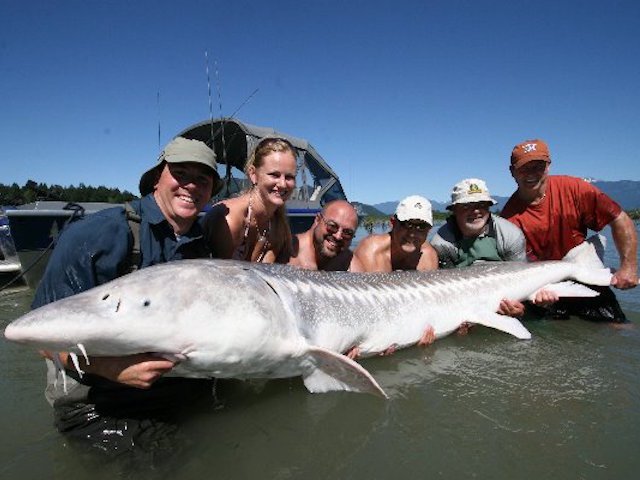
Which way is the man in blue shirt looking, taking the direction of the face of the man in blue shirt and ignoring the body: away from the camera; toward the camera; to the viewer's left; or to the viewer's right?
toward the camera

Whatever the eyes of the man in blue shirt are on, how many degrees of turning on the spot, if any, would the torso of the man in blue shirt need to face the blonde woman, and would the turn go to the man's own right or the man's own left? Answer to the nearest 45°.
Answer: approximately 90° to the man's own left

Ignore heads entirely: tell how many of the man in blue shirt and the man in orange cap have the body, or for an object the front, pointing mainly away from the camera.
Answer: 0

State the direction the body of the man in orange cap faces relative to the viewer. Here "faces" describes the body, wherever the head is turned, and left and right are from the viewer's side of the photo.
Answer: facing the viewer and to the left of the viewer

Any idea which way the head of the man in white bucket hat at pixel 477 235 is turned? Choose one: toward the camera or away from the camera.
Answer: toward the camera

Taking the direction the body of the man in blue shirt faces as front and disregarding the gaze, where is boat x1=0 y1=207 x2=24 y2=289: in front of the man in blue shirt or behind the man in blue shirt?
behind

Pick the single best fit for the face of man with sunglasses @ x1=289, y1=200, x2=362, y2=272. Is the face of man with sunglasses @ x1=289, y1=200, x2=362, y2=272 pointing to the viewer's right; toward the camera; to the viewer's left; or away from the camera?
toward the camera

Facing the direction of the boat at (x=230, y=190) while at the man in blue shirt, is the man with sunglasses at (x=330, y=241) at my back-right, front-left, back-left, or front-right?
front-right
